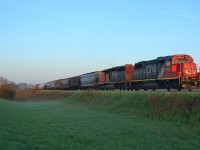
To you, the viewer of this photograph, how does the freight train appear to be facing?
facing the viewer and to the right of the viewer
